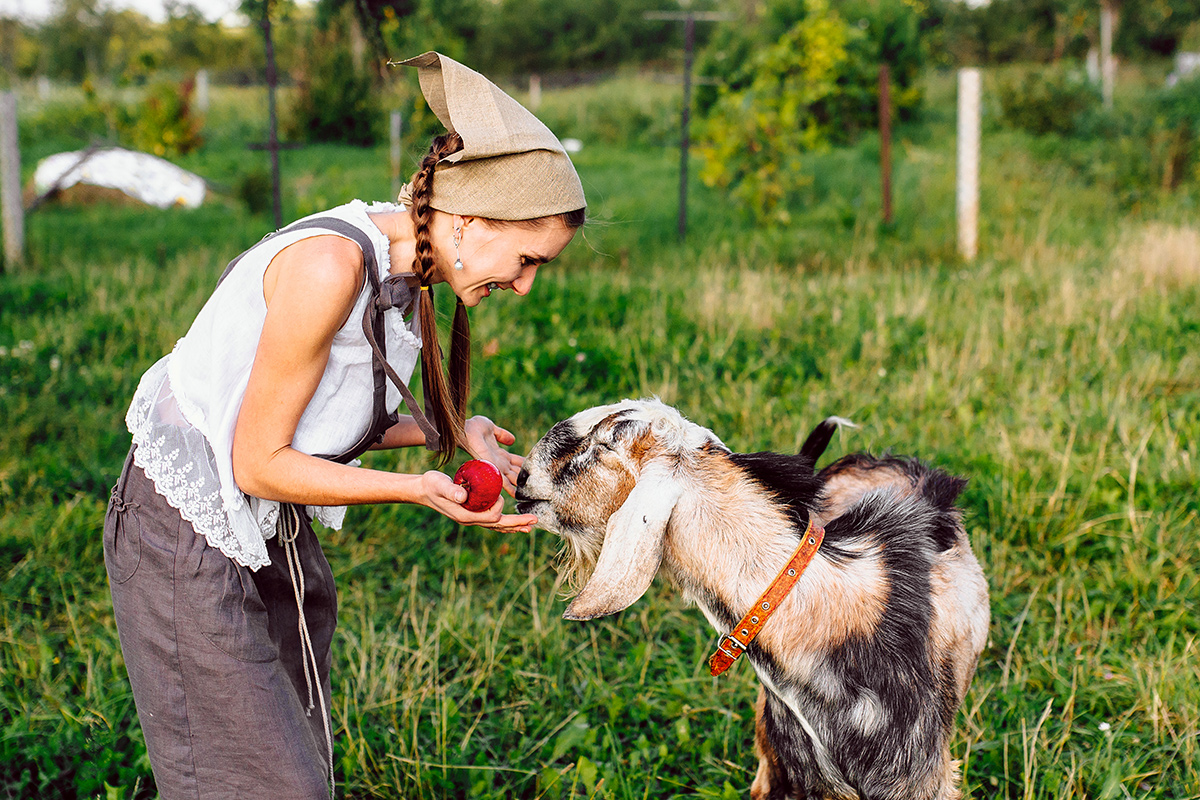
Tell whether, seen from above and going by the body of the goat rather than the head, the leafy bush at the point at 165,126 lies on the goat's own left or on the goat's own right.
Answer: on the goat's own right

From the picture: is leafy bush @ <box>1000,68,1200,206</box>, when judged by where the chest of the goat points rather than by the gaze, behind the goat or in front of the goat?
behind

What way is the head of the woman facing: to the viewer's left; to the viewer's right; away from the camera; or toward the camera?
to the viewer's right

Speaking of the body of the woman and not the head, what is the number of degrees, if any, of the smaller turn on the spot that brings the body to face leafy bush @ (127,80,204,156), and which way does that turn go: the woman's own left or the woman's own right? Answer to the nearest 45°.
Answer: approximately 90° to the woman's own left

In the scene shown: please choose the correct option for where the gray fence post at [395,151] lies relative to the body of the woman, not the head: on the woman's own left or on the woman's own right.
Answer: on the woman's own left

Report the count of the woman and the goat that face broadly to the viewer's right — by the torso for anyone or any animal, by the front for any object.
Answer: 1

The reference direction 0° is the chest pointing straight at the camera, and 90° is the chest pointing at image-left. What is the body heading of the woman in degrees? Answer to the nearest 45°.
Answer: approximately 270°

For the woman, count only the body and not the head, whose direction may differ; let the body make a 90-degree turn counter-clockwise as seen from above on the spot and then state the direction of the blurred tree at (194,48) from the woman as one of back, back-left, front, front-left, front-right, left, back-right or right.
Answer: front
